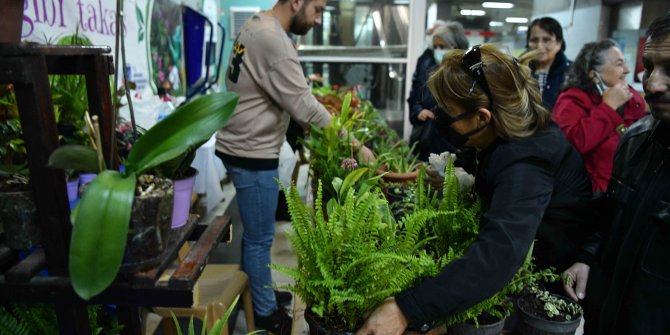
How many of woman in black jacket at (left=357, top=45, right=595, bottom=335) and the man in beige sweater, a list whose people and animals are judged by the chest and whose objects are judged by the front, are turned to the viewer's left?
1

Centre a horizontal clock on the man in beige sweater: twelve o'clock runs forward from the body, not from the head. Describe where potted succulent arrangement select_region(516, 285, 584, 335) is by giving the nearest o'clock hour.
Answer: The potted succulent arrangement is roughly at 2 o'clock from the man in beige sweater.

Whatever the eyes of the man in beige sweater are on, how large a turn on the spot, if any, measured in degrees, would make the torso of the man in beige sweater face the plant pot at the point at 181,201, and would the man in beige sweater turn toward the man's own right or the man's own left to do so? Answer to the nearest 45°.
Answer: approximately 90° to the man's own right

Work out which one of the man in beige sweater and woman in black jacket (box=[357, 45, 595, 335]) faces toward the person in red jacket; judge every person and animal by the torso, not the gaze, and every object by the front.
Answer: the man in beige sweater

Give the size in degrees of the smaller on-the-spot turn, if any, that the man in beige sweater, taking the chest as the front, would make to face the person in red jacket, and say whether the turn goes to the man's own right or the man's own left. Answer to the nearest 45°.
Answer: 0° — they already face them

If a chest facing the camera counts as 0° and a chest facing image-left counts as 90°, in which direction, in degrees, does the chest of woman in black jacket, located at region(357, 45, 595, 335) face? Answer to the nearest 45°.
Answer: approximately 90°

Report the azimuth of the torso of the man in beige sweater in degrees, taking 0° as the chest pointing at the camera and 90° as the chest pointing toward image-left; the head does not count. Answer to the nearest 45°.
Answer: approximately 270°

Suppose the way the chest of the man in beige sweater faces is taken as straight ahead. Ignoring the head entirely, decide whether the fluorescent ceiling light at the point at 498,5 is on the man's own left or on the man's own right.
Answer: on the man's own left

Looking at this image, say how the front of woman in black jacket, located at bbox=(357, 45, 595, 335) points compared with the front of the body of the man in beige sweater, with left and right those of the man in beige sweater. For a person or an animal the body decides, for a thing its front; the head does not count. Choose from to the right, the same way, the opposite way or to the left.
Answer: the opposite way

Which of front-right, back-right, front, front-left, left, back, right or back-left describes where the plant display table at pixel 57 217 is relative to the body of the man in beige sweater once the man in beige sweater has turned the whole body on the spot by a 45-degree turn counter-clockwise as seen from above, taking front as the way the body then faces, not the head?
back-right
